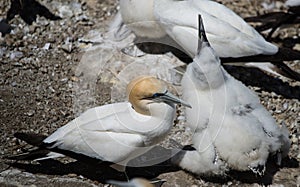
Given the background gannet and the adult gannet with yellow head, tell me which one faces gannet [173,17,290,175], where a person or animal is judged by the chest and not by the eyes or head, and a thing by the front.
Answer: the adult gannet with yellow head

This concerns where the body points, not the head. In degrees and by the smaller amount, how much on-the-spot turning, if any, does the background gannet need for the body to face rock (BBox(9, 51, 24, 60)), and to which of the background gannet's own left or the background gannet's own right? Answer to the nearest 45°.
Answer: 0° — it already faces it

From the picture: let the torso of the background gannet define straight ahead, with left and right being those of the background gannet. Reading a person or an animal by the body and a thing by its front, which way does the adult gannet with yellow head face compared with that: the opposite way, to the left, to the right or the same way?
the opposite way

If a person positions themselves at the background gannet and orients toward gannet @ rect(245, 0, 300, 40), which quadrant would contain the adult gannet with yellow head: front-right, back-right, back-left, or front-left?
back-right

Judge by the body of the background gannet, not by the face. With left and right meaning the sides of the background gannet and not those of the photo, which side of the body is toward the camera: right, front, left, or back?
left

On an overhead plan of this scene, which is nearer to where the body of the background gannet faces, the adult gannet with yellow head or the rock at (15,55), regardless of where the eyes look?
the rock

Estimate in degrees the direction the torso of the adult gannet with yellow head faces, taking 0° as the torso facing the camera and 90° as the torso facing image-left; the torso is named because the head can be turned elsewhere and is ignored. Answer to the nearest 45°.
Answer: approximately 270°
